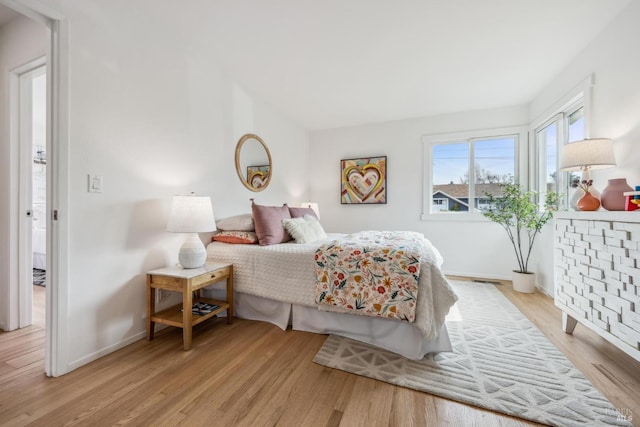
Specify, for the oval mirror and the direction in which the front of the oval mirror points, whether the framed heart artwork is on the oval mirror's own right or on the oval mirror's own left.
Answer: on the oval mirror's own left

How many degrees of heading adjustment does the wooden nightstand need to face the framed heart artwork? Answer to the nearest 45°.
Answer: approximately 90° to its left

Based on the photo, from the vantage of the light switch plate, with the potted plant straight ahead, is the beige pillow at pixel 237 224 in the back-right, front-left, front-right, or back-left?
front-left

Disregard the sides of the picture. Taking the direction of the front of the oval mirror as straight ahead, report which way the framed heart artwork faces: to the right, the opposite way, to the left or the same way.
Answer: to the right

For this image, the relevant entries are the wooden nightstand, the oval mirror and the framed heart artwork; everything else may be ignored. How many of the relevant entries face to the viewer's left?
0

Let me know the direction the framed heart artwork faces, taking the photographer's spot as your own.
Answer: facing the viewer

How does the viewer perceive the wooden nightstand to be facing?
facing the viewer and to the right of the viewer

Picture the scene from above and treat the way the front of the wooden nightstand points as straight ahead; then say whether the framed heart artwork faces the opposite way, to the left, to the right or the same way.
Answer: to the right

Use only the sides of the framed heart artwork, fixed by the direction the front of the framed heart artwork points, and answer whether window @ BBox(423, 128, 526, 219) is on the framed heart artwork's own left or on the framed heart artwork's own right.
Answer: on the framed heart artwork's own left

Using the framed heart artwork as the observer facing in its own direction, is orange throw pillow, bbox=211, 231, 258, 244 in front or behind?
in front

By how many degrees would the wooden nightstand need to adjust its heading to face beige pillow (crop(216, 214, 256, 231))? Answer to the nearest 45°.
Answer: approximately 90° to its left

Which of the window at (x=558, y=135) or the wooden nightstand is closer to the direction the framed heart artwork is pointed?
the wooden nightstand

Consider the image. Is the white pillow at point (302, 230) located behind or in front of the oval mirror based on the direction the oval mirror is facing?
in front

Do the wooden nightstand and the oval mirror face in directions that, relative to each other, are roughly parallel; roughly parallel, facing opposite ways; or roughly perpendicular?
roughly parallel

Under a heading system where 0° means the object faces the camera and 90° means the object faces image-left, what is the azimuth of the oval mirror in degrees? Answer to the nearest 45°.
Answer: approximately 315°

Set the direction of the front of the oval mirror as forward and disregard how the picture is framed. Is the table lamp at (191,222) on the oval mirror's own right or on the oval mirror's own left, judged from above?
on the oval mirror's own right

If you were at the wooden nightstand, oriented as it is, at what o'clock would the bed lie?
The bed is roughly at 11 o'clock from the wooden nightstand.
